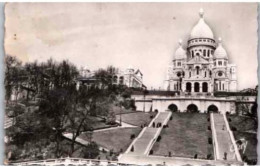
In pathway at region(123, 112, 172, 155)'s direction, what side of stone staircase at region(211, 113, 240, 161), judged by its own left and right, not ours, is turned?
right

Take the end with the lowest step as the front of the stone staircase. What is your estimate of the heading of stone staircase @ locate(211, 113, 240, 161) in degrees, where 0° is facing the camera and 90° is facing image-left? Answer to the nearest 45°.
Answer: approximately 0°

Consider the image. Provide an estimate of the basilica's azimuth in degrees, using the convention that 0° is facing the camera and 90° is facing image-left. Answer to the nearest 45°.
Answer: approximately 0°

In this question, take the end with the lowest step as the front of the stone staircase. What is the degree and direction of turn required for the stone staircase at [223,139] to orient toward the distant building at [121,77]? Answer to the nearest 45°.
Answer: approximately 90° to its right

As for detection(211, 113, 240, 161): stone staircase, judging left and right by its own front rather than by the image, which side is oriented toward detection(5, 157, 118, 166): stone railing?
right

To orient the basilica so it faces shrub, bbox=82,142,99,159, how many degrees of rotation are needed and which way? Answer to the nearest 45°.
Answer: approximately 45° to its right

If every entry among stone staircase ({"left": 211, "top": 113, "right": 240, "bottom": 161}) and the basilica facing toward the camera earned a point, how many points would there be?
2
